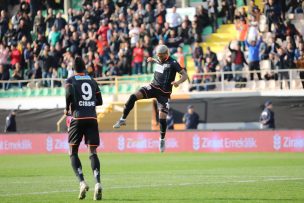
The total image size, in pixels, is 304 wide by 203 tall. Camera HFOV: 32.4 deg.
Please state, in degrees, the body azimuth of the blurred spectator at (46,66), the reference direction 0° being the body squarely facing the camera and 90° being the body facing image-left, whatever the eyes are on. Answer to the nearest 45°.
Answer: approximately 0°

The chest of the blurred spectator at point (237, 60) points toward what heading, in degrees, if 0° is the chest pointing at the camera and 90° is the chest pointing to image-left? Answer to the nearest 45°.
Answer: approximately 0°

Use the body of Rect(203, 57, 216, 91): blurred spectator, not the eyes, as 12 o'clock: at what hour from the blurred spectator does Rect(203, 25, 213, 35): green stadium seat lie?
The green stadium seat is roughly at 6 o'clock from the blurred spectator.

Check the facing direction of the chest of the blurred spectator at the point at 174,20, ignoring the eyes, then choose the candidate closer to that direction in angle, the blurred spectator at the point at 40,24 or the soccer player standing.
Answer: the soccer player standing

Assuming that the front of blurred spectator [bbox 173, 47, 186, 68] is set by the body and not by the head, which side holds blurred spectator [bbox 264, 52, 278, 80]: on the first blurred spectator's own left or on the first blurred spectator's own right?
on the first blurred spectator's own left
